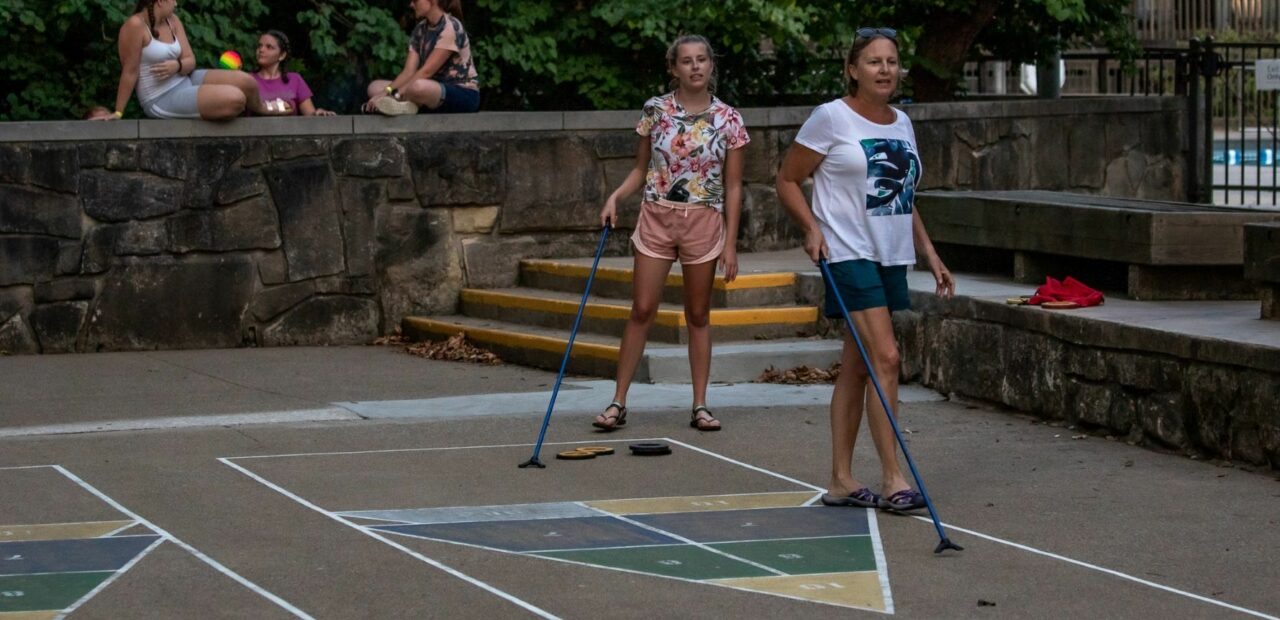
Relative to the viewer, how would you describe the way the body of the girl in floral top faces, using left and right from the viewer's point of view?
facing the viewer

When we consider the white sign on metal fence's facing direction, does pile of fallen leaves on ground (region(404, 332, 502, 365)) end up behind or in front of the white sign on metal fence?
in front

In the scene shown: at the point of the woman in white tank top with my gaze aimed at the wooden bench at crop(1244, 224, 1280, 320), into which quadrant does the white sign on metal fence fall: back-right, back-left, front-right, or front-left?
front-left

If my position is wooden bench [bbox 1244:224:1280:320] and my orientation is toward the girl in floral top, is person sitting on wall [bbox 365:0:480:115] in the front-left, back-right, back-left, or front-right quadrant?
front-right

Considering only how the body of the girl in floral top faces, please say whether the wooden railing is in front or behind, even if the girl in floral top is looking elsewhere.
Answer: behind

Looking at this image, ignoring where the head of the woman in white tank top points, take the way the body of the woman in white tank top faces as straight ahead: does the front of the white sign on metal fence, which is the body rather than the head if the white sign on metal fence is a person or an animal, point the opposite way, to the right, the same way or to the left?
to the right

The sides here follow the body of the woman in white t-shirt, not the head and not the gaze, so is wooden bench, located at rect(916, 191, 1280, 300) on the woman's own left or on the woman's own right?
on the woman's own left

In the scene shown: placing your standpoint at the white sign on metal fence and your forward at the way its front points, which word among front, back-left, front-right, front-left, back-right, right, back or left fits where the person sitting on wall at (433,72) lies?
front-right

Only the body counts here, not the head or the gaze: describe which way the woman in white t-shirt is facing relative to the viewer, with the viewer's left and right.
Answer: facing the viewer and to the right of the viewer

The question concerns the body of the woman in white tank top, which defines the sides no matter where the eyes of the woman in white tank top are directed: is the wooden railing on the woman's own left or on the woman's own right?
on the woman's own left

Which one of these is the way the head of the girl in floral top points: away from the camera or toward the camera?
toward the camera

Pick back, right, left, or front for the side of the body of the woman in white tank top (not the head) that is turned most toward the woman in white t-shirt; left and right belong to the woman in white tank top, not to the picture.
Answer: front
